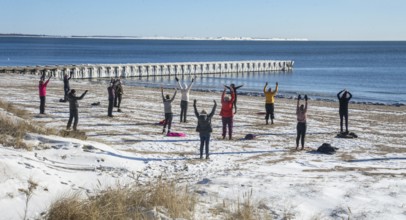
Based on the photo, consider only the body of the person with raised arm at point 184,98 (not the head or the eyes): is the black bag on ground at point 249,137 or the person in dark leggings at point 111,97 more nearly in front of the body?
the person in dark leggings

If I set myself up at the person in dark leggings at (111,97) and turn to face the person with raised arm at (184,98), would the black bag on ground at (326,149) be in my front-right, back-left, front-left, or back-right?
front-right

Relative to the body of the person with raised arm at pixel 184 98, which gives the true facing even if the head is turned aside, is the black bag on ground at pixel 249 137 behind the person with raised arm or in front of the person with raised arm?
behind

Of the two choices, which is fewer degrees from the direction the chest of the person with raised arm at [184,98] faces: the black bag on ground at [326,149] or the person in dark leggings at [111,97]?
the person in dark leggings

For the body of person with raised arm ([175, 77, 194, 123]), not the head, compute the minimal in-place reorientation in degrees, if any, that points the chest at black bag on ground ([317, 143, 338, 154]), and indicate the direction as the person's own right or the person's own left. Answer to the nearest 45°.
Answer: approximately 135° to the person's own right

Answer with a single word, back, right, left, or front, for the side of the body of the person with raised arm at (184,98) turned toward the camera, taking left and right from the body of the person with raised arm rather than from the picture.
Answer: back
